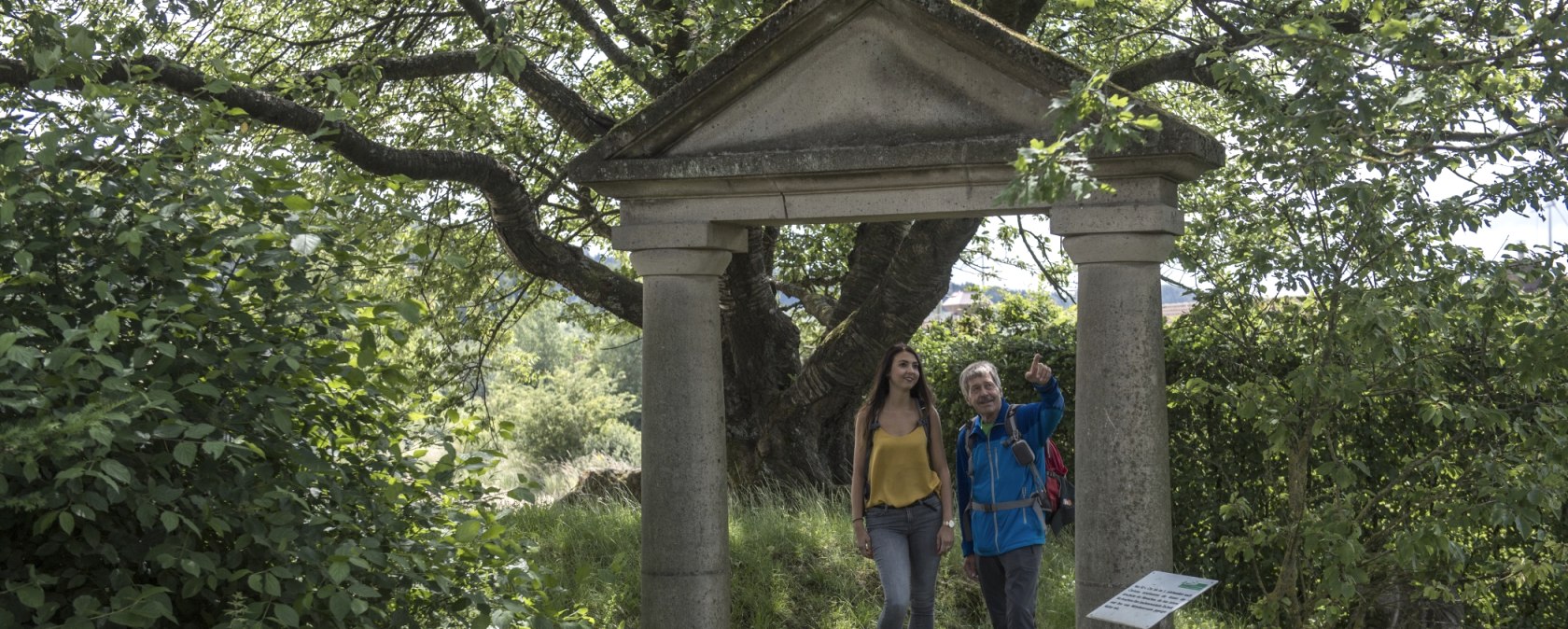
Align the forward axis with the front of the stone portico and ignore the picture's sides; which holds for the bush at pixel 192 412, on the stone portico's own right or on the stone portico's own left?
on the stone portico's own right

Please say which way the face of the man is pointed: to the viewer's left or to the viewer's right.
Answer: to the viewer's right

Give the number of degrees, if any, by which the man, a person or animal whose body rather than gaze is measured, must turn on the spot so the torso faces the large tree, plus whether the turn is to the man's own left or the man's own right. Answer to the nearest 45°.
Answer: approximately 135° to the man's own right

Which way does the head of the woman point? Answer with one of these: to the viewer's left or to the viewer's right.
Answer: to the viewer's right

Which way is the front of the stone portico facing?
toward the camera

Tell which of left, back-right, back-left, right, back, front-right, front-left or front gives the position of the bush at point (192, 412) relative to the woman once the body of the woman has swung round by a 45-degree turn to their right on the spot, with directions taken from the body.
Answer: front

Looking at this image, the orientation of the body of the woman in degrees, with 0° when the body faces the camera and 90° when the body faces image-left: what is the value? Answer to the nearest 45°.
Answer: approximately 0°

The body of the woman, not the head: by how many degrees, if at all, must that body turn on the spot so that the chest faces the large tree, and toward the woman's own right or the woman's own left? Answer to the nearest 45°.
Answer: approximately 135° to the woman's own right

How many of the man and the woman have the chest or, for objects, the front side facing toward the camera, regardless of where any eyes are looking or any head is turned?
2
